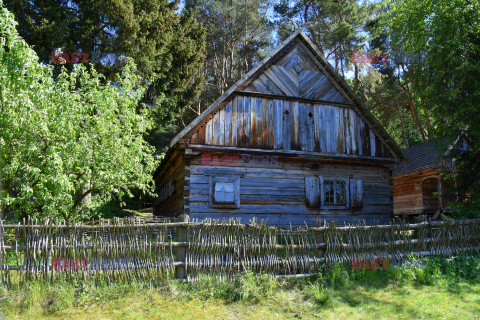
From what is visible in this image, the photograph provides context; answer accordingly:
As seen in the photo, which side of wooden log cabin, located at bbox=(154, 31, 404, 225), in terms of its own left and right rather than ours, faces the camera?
front

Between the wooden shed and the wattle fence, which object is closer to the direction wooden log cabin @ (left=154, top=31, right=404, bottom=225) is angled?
the wattle fence

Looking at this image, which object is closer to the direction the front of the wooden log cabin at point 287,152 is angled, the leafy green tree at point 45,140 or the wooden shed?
the leafy green tree

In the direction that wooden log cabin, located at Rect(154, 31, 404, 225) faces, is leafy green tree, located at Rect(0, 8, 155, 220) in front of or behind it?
in front

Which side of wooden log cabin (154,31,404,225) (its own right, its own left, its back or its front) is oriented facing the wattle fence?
front

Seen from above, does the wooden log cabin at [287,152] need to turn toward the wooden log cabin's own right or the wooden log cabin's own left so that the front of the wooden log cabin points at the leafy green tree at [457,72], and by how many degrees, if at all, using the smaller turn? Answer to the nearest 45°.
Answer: approximately 90° to the wooden log cabin's own left

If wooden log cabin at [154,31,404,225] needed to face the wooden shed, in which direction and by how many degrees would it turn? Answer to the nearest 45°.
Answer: approximately 135° to its left
